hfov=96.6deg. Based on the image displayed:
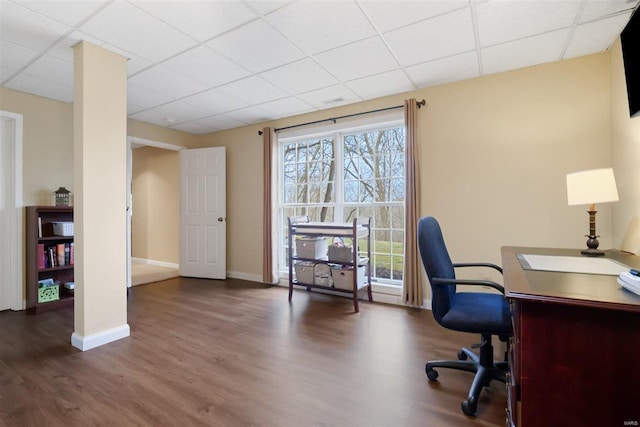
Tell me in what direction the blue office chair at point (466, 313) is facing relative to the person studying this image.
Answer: facing to the right of the viewer

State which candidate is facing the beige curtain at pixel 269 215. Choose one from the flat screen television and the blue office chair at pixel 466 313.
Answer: the flat screen television

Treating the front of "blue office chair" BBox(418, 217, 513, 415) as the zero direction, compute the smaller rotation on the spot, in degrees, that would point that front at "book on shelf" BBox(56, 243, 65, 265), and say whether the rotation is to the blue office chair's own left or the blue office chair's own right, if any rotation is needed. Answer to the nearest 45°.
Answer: approximately 180°

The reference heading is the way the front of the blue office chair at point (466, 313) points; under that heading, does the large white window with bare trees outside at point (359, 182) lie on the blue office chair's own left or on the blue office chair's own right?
on the blue office chair's own left

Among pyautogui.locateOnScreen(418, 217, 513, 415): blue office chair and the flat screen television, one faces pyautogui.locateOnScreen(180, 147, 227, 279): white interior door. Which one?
the flat screen television

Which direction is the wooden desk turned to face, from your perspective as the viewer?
facing to the left of the viewer

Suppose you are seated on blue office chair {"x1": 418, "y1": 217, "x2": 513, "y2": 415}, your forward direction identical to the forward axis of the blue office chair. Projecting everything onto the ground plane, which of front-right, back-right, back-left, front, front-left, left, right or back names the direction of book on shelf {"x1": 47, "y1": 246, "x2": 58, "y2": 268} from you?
back

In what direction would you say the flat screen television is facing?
to the viewer's left
